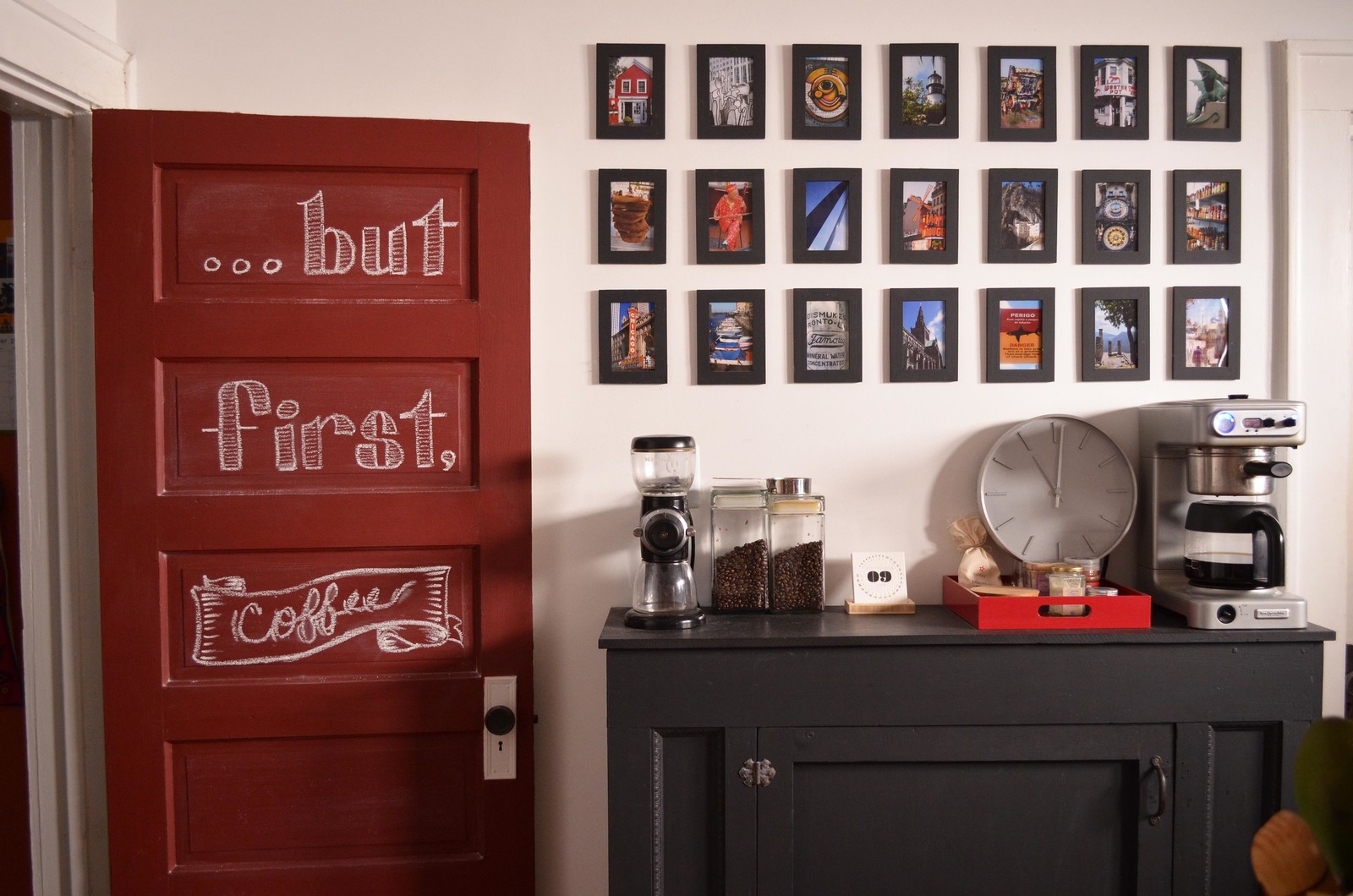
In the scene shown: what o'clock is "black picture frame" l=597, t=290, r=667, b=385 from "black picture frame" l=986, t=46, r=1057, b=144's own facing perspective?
"black picture frame" l=597, t=290, r=667, b=385 is roughly at 2 o'clock from "black picture frame" l=986, t=46, r=1057, b=144.

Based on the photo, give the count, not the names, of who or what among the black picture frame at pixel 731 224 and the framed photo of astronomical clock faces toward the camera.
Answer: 2

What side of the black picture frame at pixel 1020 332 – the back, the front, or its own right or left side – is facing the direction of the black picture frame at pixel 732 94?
right

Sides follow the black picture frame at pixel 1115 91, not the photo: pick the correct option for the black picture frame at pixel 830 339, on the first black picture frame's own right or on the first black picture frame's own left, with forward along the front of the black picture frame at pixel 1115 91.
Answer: on the first black picture frame's own right

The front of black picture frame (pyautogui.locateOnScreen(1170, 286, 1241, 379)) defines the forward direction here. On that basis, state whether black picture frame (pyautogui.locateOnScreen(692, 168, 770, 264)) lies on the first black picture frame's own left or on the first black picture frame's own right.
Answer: on the first black picture frame's own right

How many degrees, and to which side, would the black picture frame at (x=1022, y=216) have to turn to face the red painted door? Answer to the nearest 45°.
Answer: approximately 45° to its right
